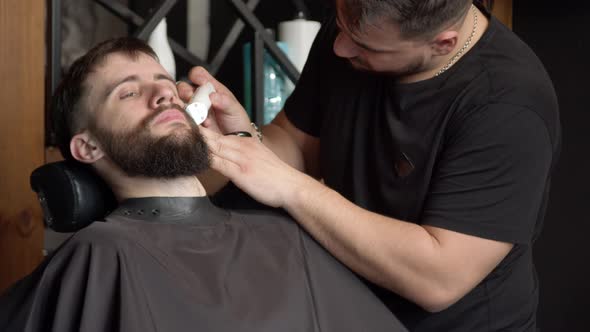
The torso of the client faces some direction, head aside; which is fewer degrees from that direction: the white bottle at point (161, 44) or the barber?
the barber

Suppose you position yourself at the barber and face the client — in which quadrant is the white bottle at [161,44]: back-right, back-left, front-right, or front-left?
front-right

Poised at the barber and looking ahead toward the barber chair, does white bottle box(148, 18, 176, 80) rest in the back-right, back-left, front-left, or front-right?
front-right

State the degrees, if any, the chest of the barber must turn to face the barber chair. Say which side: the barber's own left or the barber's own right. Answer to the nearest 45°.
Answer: approximately 45° to the barber's own right

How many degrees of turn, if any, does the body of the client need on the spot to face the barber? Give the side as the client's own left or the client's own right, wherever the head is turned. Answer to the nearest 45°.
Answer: approximately 45° to the client's own left

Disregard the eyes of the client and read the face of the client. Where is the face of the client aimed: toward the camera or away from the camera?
toward the camera

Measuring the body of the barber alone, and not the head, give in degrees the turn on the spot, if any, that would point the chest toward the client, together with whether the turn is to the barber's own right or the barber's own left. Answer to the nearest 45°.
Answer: approximately 45° to the barber's own right

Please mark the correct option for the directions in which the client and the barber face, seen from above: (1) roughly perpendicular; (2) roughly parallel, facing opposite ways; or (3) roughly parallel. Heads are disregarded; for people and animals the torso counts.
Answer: roughly perpendicular

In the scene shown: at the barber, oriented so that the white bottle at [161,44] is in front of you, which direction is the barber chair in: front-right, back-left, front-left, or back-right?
front-left

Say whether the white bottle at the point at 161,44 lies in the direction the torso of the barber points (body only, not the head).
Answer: no

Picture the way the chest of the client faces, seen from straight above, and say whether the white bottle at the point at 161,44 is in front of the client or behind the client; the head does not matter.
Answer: behind

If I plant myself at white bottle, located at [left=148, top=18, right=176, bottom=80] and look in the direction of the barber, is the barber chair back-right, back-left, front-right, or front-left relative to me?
front-right

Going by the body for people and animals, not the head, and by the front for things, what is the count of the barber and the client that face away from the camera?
0

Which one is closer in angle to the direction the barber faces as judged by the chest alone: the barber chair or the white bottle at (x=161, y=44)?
the barber chair

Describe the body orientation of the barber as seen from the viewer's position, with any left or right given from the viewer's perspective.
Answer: facing the viewer and to the left of the viewer

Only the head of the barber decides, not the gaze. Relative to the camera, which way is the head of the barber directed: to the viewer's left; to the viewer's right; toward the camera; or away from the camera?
to the viewer's left
